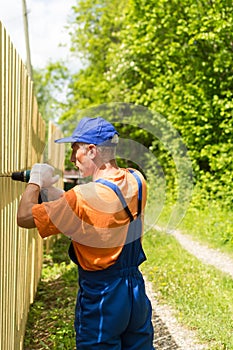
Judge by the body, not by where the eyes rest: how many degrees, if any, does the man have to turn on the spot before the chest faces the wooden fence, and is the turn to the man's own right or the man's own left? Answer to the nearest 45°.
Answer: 0° — they already face it

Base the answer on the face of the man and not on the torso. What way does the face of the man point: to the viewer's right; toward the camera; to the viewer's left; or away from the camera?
to the viewer's left

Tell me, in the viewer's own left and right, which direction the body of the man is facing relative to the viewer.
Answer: facing away from the viewer and to the left of the viewer
